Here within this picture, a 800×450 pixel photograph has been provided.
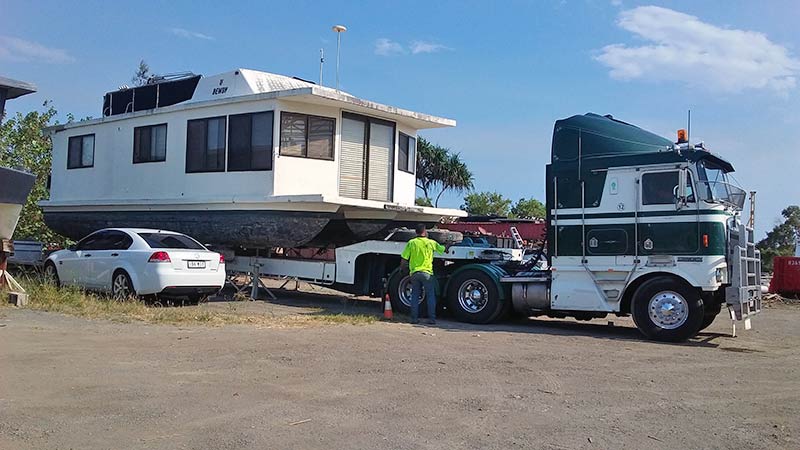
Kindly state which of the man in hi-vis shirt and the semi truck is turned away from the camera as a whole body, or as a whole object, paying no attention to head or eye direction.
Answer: the man in hi-vis shirt

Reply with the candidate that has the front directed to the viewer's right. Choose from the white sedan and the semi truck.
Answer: the semi truck

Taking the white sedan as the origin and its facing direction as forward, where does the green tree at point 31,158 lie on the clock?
The green tree is roughly at 1 o'clock from the white sedan.

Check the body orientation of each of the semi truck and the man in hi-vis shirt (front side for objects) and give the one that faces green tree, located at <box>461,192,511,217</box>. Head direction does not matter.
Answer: the man in hi-vis shirt

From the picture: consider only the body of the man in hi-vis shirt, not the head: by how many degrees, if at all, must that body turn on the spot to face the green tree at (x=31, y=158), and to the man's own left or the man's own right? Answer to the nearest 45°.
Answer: approximately 45° to the man's own left

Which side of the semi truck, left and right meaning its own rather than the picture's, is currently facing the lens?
right

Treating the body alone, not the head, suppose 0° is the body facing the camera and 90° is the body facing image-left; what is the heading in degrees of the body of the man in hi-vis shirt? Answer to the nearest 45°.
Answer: approximately 180°

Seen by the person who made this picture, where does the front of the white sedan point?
facing away from the viewer and to the left of the viewer

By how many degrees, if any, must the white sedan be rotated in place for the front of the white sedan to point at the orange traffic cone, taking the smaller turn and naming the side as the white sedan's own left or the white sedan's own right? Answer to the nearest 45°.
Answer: approximately 135° to the white sedan's own right

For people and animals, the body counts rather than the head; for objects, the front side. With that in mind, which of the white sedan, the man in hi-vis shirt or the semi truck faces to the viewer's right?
the semi truck

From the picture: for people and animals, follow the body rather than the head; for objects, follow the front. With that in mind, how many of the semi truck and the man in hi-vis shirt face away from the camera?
1
